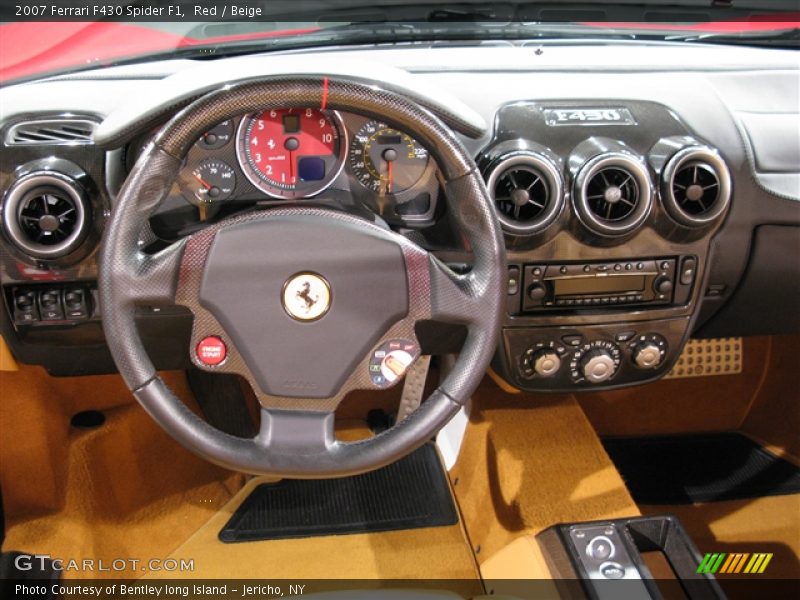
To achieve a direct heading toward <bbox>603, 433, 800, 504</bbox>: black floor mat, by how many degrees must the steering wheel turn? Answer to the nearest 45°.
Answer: approximately 135° to its left

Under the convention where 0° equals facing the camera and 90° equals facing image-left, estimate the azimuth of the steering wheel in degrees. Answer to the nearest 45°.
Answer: approximately 0°
